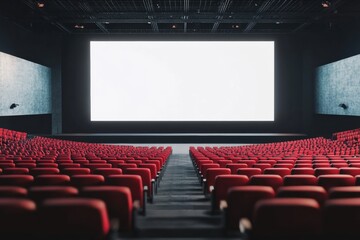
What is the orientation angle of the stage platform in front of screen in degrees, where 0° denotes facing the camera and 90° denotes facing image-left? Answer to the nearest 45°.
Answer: approximately 0°

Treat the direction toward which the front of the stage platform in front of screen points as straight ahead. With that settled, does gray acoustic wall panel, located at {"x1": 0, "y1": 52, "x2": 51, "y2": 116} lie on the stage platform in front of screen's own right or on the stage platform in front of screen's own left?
on the stage platform in front of screen's own right

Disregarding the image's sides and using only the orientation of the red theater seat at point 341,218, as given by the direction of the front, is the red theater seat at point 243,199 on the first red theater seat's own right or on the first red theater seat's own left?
on the first red theater seat's own left

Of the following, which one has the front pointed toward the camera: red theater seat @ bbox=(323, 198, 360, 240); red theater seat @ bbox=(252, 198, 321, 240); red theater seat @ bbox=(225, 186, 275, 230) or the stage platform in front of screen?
the stage platform in front of screen

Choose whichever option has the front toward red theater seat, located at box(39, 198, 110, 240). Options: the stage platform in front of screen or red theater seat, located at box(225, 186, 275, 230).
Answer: the stage platform in front of screen

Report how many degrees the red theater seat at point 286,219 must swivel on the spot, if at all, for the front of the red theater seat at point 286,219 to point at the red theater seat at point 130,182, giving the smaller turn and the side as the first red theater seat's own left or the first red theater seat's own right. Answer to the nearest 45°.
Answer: approximately 45° to the first red theater seat's own left

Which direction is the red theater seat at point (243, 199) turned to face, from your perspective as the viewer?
facing away from the viewer

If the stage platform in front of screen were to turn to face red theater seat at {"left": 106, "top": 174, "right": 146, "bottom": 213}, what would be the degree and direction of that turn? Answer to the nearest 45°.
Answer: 0° — it already faces it

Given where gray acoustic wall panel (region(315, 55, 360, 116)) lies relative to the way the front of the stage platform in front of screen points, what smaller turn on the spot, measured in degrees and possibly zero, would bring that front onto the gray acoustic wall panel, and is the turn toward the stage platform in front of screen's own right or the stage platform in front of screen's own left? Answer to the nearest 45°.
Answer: approximately 90° to the stage platform in front of screen's own left

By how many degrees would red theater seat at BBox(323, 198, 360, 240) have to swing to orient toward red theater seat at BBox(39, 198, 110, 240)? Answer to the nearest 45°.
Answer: approximately 135° to its left

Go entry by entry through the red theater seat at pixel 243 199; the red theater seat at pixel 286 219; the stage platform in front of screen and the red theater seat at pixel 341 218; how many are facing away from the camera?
3

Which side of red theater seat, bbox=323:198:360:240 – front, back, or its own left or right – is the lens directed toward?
back

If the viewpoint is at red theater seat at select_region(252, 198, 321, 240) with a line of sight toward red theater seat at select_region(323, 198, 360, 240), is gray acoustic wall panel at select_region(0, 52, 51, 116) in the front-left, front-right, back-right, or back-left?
back-left
